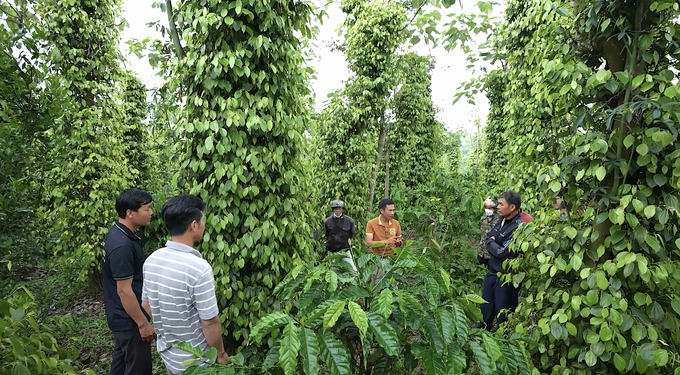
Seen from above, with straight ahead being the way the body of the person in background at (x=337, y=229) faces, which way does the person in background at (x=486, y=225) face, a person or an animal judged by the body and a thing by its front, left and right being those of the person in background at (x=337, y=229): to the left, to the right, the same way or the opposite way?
to the right

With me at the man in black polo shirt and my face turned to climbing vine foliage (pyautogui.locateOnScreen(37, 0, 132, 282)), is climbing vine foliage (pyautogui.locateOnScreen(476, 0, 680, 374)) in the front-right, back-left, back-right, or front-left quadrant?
back-right

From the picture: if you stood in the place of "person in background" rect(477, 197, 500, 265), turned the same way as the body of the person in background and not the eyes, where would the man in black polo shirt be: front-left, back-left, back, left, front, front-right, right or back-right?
front

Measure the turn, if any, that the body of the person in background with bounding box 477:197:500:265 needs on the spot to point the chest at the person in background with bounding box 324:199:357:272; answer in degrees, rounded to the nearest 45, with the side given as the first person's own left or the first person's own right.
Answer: approximately 45° to the first person's own right

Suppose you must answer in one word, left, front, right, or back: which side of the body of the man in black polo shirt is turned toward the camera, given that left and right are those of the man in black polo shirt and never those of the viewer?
right

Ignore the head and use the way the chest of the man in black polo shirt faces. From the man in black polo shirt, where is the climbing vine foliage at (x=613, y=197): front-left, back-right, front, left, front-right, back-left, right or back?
front-right

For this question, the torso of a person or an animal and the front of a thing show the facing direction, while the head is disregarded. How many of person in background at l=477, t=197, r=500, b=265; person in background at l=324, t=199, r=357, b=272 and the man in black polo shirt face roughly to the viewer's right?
1

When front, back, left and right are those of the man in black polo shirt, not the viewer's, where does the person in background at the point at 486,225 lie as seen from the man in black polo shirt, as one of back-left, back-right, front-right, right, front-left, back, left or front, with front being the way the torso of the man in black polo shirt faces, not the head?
front

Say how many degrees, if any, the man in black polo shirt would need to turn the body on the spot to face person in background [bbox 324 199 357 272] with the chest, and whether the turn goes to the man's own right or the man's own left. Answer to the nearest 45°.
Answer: approximately 45° to the man's own left

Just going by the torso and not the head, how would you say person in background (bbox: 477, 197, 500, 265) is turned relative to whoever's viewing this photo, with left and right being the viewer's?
facing the viewer and to the left of the viewer

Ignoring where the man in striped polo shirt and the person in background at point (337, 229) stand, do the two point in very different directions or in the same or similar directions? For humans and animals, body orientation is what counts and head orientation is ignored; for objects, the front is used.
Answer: very different directions

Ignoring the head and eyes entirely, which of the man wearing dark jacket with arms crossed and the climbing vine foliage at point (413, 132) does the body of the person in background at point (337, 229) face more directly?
the man wearing dark jacket with arms crossed

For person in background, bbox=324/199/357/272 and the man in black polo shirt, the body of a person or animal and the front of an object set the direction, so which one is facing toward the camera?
the person in background

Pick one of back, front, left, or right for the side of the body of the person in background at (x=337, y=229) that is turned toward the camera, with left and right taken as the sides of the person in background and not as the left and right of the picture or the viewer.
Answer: front
